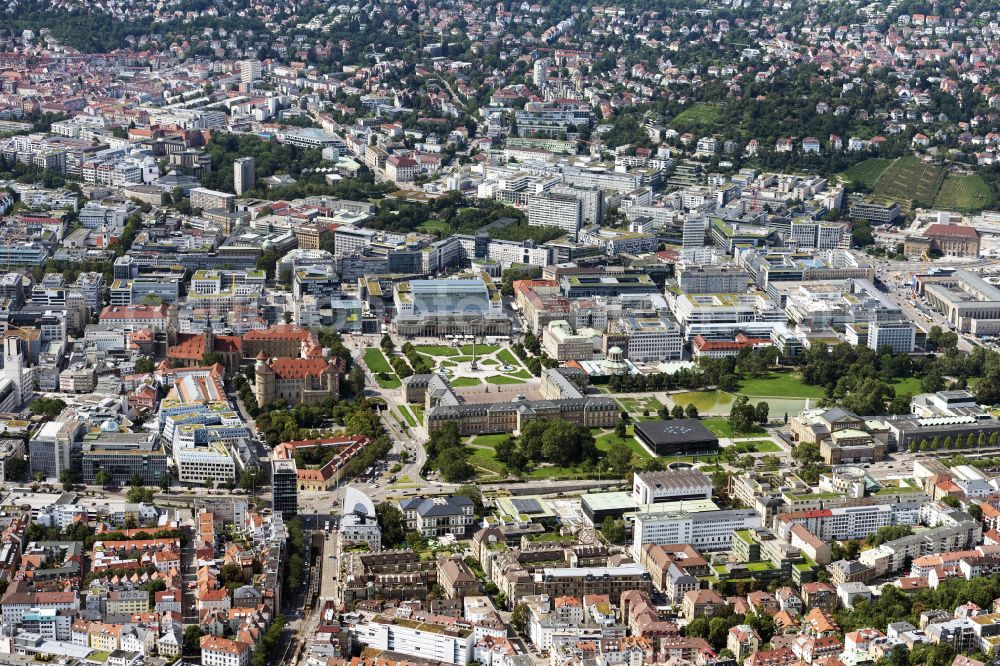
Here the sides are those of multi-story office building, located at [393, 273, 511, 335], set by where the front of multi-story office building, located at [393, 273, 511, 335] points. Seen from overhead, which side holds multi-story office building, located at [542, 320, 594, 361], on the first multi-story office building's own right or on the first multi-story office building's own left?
on the first multi-story office building's own left

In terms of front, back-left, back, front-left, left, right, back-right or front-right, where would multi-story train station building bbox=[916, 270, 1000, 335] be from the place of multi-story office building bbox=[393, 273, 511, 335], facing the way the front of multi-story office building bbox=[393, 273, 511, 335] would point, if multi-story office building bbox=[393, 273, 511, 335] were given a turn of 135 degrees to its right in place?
back-right

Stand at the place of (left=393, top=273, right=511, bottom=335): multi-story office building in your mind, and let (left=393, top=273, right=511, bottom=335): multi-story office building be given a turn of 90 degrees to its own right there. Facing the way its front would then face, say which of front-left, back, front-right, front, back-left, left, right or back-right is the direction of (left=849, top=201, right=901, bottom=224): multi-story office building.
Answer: back-right

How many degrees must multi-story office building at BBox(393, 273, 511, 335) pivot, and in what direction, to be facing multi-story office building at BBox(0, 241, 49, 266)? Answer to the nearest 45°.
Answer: approximately 90° to its right

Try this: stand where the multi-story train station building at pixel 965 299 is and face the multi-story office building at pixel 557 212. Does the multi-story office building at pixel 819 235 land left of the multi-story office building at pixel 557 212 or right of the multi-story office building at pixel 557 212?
right

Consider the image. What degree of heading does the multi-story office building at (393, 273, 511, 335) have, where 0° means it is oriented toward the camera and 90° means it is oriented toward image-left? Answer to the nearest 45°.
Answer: approximately 0°

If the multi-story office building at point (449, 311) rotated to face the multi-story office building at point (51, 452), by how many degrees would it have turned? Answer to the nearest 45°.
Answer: approximately 45° to its right

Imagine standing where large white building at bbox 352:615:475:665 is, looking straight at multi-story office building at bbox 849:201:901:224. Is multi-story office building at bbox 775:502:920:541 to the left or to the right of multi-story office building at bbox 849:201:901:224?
right

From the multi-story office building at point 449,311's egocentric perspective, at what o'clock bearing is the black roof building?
The black roof building is roughly at 11 o'clock from the multi-story office building.

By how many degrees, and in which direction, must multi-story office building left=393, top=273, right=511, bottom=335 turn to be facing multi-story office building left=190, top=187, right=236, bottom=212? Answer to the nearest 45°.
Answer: approximately 135° to its right

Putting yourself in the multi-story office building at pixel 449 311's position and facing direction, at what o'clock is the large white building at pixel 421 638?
The large white building is roughly at 12 o'clock from the multi-story office building.

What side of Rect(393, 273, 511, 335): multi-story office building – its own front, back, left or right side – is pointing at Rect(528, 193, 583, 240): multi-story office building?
back

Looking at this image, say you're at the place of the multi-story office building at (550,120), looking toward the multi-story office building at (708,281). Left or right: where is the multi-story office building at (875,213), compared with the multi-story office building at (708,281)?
left
